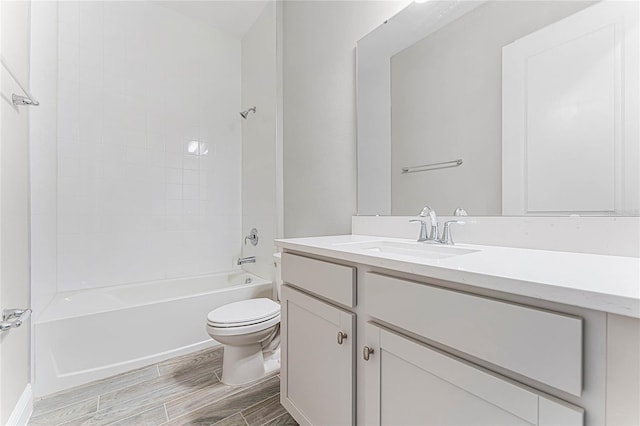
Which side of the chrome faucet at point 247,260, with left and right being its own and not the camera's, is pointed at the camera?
left

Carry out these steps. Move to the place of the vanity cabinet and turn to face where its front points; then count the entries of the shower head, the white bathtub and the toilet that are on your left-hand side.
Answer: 0

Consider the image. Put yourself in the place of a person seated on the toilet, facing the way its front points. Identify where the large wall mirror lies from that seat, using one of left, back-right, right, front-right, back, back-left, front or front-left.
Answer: left

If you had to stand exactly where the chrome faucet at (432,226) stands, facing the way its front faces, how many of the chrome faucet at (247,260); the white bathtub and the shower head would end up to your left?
0

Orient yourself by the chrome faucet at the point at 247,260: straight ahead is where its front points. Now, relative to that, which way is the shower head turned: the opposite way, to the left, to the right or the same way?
the same way

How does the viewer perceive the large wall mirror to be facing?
facing the viewer and to the left of the viewer

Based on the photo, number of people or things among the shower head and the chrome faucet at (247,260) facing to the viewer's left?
2

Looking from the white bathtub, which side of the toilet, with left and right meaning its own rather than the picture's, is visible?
right

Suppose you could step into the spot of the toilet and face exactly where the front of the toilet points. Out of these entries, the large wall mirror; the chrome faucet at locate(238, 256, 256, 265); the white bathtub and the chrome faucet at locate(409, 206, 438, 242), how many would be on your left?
2

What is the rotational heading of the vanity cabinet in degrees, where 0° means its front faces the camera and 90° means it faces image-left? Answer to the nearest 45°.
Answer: approximately 45°

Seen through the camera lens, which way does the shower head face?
facing to the left of the viewer
